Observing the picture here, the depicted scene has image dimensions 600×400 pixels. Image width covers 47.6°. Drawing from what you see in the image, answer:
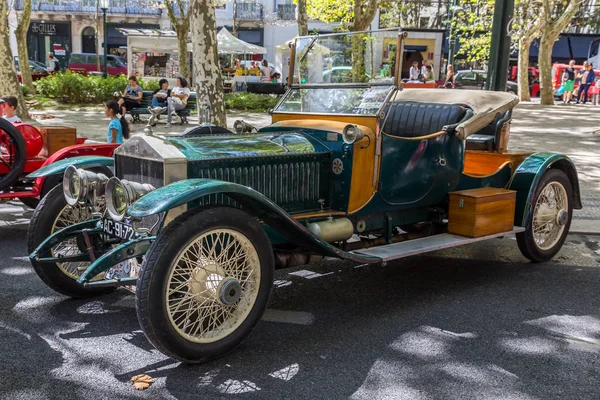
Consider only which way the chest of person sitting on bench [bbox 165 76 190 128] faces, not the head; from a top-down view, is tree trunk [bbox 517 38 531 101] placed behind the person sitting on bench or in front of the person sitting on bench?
behind

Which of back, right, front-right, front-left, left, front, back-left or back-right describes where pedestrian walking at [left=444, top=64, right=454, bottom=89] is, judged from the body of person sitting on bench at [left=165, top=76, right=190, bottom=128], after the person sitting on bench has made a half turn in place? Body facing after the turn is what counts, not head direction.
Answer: front

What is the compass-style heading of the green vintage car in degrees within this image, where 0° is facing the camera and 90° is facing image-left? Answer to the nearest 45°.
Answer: approximately 45°

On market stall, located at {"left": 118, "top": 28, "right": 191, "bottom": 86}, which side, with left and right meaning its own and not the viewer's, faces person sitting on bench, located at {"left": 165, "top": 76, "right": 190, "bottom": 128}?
front

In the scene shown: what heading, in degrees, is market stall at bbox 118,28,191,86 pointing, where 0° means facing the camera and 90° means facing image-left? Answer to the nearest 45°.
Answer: approximately 0°

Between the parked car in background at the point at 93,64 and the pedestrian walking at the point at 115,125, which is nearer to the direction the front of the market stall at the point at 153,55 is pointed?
the pedestrian walking

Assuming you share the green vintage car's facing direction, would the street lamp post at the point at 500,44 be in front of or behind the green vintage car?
behind

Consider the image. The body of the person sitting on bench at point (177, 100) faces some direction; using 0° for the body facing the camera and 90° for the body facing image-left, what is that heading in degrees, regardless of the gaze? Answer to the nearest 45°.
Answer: approximately 45°

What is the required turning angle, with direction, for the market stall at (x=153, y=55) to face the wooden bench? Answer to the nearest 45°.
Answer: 0° — it already faces it

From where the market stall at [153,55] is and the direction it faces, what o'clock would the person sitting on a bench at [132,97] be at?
The person sitting on a bench is roughly at 12 o'clock from the market stall.
